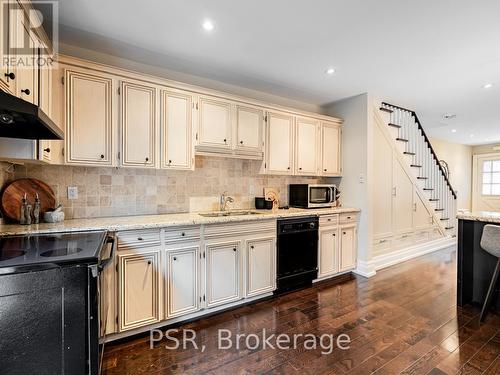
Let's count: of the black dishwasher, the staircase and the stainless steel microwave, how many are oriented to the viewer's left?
0

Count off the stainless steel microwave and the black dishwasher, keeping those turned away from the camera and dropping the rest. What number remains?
0

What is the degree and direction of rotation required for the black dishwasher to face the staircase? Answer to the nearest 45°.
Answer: approximately 90° to its left

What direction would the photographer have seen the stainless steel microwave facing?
facing the viewer and to the right of the viewer

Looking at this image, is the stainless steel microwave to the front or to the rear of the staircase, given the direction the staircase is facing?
to the rear

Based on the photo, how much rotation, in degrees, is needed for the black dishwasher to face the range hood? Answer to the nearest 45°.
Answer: approximately 90° to its right

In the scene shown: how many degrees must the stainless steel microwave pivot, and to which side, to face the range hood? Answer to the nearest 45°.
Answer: approximately 90° to its right

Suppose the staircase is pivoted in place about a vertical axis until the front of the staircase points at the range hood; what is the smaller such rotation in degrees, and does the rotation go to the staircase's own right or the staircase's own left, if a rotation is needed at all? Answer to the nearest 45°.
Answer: approximately 135° to the staircase's own right

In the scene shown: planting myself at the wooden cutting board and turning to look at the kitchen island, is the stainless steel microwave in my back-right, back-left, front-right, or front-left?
front-left

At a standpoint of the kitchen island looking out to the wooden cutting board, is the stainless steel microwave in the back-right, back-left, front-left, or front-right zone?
front-right

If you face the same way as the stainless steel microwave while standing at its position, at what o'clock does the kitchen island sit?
The kitchen island is roughly at 11 o'clock from the stainless steel microwave.

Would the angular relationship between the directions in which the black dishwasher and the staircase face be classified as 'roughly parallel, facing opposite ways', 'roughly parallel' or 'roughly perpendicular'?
roughly perpendicular
